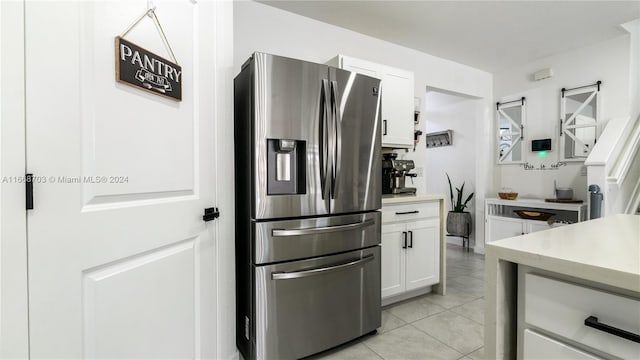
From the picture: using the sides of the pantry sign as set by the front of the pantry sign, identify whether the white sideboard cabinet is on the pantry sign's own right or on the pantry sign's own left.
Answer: on the pantry sign's own left

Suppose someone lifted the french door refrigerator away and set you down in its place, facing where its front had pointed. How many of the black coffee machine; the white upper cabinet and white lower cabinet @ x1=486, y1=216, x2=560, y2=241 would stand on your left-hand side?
3

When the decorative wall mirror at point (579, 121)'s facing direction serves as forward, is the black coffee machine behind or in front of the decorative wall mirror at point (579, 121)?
in front

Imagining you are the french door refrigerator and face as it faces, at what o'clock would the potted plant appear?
The potted plant is roughly at 9 o'clock from the french door refrigerator.

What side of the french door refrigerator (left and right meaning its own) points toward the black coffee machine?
left

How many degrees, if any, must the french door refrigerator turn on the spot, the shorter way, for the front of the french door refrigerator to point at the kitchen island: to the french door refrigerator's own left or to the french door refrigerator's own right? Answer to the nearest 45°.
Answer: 0° — it already faces it

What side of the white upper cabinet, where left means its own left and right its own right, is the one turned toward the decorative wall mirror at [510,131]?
left

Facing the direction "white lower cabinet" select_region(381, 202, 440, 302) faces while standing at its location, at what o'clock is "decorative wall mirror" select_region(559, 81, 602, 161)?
The decorative wall mirror is roughly at 9 o'clock from the white lower cabinet.

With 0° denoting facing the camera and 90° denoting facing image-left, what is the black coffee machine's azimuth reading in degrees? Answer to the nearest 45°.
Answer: approximately 315°

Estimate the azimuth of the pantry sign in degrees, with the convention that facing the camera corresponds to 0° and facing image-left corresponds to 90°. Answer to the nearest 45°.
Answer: approximately 315°

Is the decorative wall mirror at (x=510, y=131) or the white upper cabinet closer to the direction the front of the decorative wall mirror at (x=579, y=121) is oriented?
the white upper cabinet

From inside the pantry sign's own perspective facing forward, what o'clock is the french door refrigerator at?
The french door refrigerator is roughly at 10 o'clock from the pantry sign.

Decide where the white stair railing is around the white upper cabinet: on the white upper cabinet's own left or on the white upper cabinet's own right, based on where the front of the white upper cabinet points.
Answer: on the white upper cabinet's own left
